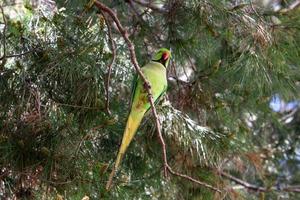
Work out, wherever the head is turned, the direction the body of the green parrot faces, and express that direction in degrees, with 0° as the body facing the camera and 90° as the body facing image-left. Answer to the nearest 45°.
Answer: approximately 315°
